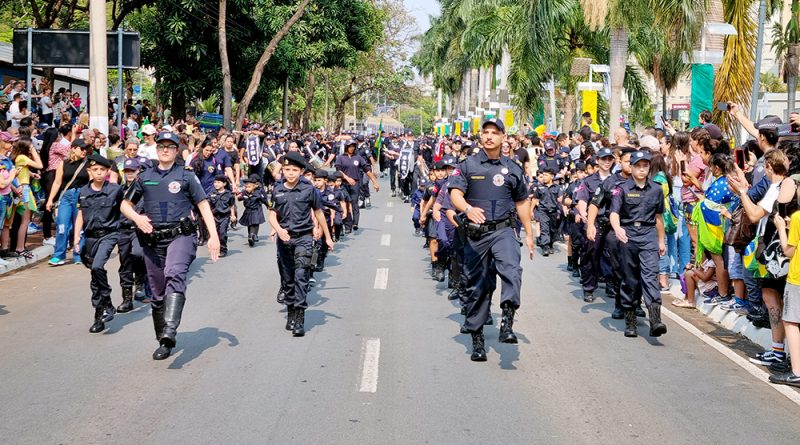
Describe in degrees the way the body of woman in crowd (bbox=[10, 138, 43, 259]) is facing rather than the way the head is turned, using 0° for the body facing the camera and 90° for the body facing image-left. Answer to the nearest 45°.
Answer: approximately 270°

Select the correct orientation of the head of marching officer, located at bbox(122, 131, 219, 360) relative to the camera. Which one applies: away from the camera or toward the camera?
toward the camera

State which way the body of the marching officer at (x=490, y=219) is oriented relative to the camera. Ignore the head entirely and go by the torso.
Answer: toward the camera

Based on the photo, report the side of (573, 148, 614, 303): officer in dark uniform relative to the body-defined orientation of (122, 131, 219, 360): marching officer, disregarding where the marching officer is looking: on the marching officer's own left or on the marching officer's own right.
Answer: on the marching officer's own left

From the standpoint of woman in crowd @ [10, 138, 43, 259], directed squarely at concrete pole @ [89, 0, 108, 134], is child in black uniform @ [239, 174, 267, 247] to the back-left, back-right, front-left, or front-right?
front-right

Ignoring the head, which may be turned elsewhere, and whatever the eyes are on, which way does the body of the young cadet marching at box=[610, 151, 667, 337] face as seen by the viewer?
toward the camera

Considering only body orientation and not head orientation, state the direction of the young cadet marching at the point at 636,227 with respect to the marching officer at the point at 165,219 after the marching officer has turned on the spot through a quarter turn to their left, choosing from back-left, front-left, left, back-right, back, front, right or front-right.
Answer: front

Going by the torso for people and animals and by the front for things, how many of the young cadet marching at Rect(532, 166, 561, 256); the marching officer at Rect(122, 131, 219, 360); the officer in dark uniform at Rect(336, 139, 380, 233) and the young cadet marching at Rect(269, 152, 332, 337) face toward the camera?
4

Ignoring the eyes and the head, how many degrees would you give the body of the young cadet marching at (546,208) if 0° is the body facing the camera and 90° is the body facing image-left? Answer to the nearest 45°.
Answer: approximately 0°

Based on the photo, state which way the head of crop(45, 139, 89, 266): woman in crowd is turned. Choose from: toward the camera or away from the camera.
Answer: toward the camera

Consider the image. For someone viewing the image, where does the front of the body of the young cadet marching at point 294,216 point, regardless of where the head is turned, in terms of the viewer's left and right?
facing the viewer

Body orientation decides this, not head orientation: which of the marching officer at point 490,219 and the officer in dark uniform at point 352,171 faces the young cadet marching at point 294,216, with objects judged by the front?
the officer in dark uniform

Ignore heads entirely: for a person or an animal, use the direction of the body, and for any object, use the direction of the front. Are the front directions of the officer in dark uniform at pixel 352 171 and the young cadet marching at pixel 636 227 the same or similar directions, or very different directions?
same or similar directions
